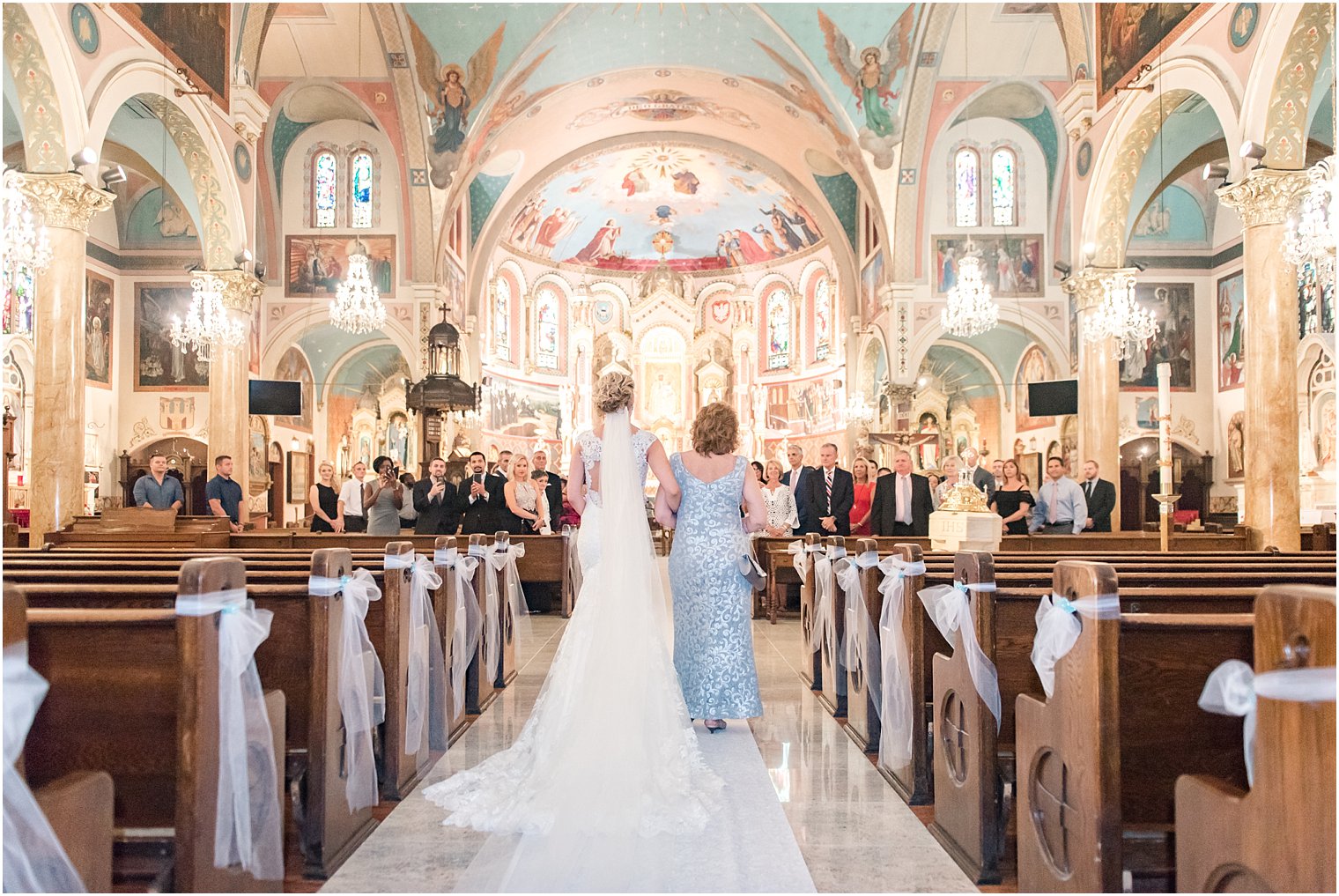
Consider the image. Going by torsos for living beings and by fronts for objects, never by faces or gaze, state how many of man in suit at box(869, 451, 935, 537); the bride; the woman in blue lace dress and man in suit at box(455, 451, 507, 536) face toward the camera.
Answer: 2

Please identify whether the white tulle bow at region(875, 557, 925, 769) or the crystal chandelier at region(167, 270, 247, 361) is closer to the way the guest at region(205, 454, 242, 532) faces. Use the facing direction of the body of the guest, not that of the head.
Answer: the white tulle bow

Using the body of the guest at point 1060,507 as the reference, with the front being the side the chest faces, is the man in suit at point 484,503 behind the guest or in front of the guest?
in front

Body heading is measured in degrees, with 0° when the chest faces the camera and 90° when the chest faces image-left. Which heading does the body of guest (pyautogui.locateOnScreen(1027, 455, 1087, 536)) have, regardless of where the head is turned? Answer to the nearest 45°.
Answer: approximately 45°

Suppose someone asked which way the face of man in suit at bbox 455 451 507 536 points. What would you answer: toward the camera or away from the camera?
toward the camera

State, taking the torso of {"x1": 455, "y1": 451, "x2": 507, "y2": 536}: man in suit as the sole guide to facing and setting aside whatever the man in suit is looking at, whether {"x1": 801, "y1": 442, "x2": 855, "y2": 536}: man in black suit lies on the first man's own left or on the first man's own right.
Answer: on the first man's own left

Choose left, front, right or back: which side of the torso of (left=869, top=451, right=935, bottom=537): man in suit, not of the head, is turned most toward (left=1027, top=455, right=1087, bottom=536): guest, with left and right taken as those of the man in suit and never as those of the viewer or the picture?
left

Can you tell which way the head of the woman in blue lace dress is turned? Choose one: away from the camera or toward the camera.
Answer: away from the camera

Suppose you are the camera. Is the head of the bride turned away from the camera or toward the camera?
away from the camera

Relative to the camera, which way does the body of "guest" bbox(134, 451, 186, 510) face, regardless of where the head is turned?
toward the camera

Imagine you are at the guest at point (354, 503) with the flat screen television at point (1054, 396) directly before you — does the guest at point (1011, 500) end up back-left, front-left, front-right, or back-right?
front-right

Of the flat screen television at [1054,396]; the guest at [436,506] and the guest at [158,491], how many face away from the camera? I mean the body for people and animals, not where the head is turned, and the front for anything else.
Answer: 0

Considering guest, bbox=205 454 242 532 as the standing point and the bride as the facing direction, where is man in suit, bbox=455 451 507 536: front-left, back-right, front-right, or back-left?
front-left

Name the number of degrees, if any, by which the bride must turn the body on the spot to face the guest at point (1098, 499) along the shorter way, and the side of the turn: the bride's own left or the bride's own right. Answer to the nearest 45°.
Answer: approximately 45° to the bride's own right

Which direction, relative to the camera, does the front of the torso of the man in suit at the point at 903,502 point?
toward the camera

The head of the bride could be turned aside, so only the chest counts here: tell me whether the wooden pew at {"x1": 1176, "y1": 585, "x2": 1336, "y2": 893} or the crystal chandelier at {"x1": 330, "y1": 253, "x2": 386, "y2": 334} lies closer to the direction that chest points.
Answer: the crystal chandelier
